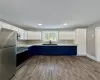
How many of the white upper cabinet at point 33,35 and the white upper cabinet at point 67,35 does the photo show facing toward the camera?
2

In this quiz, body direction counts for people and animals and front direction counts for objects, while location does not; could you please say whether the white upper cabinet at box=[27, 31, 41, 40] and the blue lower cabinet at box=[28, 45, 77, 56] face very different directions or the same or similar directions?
same or similar directions

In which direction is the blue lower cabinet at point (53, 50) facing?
toward the camera

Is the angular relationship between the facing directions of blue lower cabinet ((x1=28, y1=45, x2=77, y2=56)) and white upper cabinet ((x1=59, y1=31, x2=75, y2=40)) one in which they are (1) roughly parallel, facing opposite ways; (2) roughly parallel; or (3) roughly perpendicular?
roughly parallel

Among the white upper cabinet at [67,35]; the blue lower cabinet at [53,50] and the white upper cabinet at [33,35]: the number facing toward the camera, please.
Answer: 3

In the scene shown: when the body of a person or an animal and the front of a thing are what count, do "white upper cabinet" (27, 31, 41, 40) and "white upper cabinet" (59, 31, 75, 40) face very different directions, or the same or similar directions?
same or similar directions

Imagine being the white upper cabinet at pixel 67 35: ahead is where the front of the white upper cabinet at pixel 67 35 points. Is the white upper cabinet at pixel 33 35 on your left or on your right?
on your right

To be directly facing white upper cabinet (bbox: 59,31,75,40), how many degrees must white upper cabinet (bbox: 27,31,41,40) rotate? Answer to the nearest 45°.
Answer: approximately 90° to its left

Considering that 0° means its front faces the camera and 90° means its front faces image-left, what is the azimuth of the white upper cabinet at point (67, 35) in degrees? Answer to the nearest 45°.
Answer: approximately 0°
